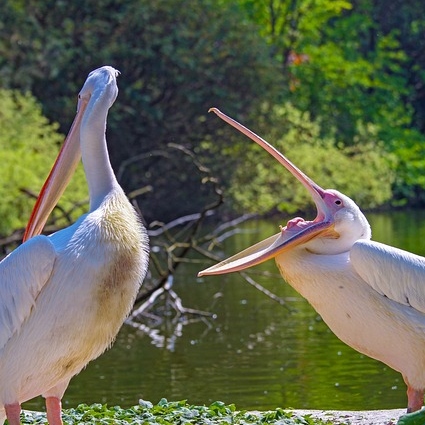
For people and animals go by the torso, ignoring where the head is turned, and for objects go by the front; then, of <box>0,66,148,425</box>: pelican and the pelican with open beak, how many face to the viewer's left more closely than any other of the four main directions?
1

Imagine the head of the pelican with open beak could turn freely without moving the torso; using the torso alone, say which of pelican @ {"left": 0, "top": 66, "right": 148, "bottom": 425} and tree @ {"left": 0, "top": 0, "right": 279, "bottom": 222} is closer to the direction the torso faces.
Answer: the pelican

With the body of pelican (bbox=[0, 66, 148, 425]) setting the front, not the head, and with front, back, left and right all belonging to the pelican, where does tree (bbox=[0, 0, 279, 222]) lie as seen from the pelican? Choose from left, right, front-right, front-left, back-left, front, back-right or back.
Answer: back-left

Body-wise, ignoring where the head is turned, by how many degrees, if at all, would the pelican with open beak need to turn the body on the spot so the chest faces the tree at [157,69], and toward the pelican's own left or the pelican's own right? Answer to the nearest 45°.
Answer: approximately 90° to the pelican's own right

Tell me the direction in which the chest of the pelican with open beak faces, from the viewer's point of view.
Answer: to the viewer's left

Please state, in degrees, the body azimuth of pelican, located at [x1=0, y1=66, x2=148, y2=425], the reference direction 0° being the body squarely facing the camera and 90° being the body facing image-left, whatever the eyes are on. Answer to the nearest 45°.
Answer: approximately 315°

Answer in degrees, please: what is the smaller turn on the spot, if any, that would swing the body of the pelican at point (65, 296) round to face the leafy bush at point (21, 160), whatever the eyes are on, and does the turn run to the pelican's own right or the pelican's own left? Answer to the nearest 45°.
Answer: approximately 135° to the pelican's own left

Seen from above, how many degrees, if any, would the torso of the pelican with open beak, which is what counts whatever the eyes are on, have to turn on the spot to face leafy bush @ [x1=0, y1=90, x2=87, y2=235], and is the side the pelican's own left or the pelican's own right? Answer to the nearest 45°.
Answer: approximately 45° to the pelican's own right
